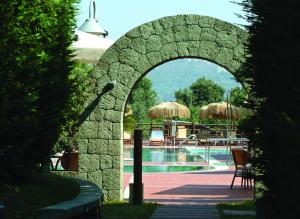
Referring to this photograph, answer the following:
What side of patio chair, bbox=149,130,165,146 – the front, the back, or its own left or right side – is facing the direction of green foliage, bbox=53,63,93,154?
front

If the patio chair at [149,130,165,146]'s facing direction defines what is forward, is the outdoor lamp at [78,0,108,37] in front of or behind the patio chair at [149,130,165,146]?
in front

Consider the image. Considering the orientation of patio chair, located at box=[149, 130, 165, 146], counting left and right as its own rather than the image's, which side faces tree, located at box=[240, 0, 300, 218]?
front

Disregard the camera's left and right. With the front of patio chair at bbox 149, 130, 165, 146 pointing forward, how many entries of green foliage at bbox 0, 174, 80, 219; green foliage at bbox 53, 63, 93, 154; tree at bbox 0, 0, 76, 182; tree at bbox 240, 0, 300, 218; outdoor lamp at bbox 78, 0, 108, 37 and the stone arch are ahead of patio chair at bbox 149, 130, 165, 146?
6

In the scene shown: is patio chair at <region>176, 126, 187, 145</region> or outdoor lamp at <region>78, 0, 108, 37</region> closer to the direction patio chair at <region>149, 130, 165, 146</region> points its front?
the outdoor lamp

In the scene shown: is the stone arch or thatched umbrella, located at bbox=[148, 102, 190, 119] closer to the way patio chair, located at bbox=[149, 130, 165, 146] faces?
the stone arch

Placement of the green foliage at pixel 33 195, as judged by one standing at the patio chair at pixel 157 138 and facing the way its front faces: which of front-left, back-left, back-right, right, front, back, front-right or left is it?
front

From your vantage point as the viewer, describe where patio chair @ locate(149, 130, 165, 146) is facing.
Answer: facing the viewer

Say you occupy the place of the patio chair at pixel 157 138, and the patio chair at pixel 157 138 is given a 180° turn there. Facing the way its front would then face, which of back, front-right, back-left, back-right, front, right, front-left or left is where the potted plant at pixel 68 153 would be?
back

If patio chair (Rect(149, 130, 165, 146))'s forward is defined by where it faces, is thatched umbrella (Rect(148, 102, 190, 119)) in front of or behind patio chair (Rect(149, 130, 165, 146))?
behind

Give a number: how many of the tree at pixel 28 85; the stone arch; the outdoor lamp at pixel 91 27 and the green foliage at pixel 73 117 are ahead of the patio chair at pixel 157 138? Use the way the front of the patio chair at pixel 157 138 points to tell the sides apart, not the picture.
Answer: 4
